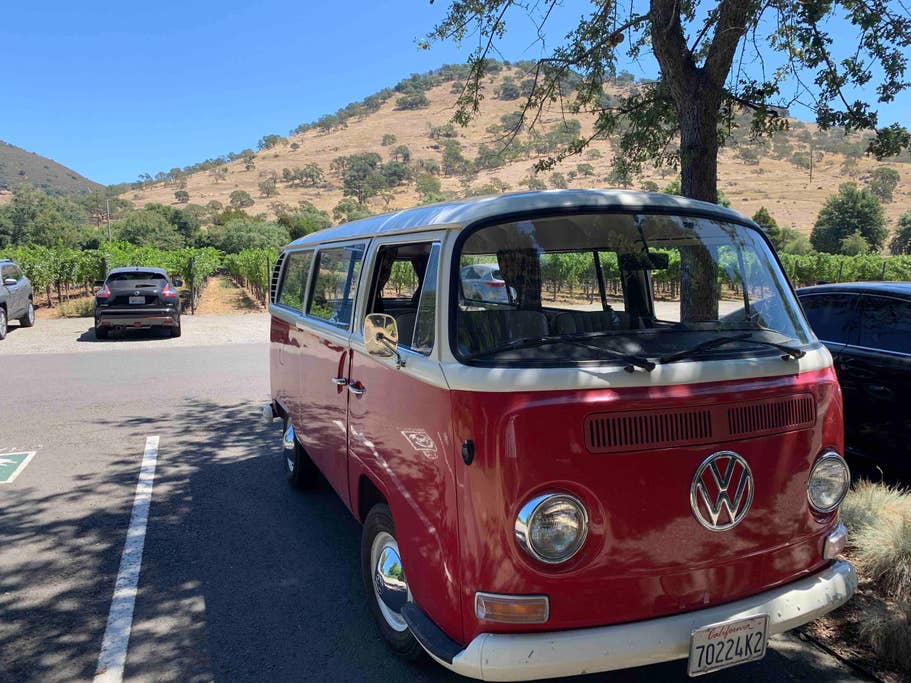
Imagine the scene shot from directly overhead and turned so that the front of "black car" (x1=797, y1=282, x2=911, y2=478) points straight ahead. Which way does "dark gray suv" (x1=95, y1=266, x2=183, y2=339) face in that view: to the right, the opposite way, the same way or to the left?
the opposite way

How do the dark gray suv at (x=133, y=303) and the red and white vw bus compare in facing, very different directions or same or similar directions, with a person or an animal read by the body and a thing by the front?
very different directions

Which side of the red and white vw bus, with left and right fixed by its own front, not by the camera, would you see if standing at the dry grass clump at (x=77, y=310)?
back

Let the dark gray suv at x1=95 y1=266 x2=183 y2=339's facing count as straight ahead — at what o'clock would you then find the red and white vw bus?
The red and white vw bus is roughly at 6 o'clock from the dark gray suv.

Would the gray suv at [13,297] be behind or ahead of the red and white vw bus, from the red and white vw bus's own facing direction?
behind

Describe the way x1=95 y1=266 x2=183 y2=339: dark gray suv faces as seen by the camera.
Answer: facing away from the viewer

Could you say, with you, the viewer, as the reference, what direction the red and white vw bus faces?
facing the viewer and to the right of the viewer

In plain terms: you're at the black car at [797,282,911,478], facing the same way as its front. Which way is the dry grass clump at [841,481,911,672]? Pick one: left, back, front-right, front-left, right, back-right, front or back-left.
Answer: front-right

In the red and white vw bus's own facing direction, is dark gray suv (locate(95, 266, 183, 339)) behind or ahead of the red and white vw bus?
behind

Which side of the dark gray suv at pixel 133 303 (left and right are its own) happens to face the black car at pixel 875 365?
back

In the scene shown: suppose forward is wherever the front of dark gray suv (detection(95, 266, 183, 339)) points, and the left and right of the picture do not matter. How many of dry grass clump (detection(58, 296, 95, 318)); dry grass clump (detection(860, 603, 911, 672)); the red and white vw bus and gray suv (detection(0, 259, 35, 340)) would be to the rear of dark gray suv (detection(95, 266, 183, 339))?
2

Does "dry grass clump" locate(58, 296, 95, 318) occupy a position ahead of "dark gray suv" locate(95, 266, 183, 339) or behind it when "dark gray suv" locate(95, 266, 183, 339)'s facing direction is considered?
ahead

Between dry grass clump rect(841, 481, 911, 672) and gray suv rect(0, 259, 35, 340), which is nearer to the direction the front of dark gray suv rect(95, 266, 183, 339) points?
the gray suv
